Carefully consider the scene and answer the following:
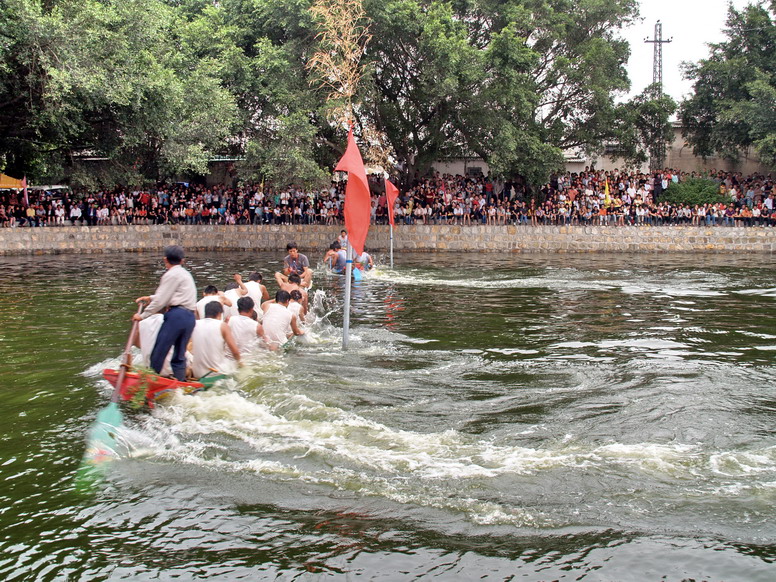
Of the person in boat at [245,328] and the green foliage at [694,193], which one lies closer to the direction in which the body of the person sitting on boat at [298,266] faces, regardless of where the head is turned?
the person in boat

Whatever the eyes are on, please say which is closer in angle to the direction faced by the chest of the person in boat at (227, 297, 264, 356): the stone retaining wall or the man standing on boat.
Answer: the stone retaining wall

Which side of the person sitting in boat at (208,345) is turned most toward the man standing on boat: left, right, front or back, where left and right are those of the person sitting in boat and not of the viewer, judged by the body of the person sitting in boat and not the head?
back

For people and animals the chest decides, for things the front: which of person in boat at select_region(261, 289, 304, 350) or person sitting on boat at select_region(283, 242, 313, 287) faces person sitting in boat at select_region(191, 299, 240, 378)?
person sitting on boat at select_region(283, 242, 313, 287)

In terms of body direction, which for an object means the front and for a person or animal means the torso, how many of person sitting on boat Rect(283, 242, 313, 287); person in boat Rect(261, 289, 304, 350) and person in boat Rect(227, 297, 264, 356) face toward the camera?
1

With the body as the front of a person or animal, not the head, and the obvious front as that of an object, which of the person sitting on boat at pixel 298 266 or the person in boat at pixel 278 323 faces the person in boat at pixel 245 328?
the person sitting on boat at pixel 298 266

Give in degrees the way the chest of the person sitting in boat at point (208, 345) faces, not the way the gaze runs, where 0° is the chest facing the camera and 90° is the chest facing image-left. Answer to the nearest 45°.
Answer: approximately 225°

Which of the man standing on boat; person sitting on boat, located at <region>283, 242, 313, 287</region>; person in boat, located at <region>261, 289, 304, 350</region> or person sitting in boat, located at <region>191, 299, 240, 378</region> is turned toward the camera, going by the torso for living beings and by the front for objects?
person sitting on boat, located at <region>283, 242, 313, 287</region>

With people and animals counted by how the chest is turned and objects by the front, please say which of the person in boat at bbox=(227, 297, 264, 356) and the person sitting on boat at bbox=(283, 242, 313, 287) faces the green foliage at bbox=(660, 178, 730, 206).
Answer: the person in boat at bbox=(227, 297, 264, 356)

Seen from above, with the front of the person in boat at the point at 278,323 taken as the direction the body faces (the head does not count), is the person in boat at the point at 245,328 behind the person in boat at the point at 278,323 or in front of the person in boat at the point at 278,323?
behind

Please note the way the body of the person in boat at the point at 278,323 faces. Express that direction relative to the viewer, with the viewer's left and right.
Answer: facing away from the viewer and to the right of the viewer
